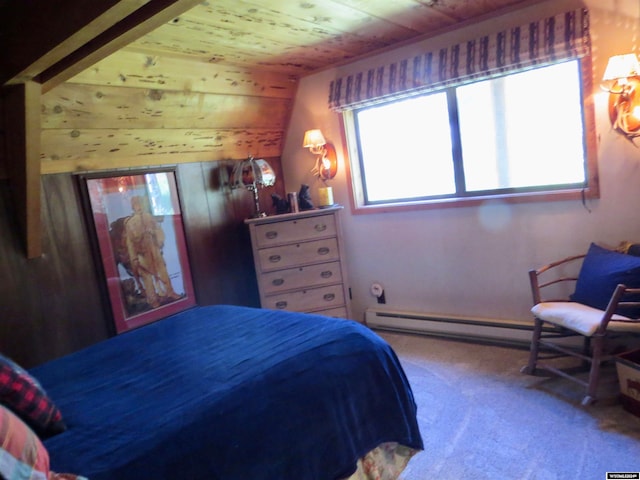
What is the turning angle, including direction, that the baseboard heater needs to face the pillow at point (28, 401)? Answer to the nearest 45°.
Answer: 0° — it already faces it

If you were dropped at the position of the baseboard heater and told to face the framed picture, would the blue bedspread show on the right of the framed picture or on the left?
left

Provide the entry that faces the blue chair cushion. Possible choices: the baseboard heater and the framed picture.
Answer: the framed picture

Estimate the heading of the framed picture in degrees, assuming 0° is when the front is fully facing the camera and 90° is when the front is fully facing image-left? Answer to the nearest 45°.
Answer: approximately 315°

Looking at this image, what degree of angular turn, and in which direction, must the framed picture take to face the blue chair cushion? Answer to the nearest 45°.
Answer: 0° — it already faces it

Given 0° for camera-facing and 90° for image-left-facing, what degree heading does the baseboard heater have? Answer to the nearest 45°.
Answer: approximately 45°

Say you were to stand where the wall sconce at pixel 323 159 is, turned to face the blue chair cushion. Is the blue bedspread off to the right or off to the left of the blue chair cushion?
right

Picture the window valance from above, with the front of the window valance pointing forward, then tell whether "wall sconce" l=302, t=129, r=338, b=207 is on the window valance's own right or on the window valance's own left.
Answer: on the window valance's own right
